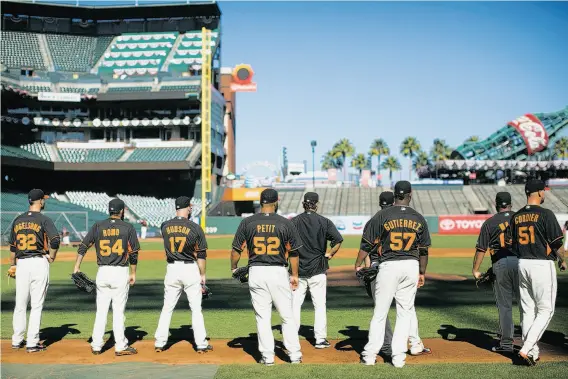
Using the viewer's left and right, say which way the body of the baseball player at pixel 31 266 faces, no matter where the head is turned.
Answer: facing away from the viewer and to the right of the viewer

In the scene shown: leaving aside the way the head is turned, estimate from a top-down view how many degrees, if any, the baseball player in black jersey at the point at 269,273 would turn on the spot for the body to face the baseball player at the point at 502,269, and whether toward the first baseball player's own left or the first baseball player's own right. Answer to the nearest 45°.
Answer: approximately 90° to the first baseball player's own right

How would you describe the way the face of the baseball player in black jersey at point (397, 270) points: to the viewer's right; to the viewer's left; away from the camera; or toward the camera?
away from the camera

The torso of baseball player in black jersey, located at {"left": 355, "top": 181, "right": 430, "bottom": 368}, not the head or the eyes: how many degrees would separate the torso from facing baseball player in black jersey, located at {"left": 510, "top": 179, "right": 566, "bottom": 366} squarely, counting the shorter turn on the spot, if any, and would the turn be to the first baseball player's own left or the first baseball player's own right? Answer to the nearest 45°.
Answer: approximately 90° to the first baseball player's own right

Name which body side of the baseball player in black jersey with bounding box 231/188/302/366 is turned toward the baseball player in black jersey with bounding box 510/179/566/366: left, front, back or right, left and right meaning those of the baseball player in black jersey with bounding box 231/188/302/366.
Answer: right

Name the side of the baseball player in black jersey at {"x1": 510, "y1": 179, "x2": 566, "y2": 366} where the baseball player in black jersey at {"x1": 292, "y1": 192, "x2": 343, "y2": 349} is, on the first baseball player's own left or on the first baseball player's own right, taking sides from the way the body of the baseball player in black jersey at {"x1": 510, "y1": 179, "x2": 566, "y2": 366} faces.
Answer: on the first baseball player's own left

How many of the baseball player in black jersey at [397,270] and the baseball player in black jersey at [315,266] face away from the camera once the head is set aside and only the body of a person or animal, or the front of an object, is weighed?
2

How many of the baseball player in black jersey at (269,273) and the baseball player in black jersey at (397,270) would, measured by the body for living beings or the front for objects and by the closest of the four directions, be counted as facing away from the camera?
2

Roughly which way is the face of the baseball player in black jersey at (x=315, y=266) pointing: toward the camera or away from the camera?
away from the camera

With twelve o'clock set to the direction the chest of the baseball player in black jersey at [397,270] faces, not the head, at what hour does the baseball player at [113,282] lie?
The baseball player is roughly at 9 o'clock from the baseball player in black jersey.

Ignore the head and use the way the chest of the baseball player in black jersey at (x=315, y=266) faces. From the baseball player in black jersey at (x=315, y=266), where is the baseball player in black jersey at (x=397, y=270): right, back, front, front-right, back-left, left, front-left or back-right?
back-right

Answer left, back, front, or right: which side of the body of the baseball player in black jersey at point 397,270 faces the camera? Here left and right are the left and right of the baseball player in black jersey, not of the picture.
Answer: back

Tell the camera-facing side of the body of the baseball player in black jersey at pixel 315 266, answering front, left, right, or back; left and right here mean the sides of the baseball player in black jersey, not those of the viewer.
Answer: back

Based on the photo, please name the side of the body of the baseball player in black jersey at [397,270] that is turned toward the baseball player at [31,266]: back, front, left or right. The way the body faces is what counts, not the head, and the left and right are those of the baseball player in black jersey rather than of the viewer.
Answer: left

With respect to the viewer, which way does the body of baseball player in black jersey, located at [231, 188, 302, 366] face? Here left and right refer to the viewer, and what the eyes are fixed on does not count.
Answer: facing away from the viewer

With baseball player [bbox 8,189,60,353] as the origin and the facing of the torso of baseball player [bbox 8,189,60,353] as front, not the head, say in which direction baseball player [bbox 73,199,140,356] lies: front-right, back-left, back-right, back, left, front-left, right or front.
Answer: right
